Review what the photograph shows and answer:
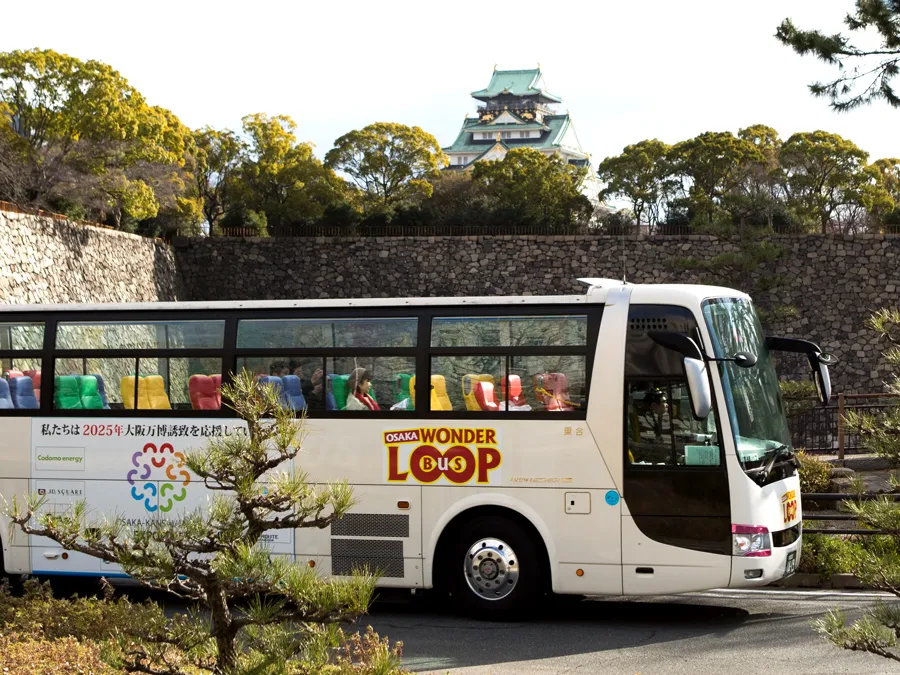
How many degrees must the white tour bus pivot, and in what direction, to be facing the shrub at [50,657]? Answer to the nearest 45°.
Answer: approximately 135° to its right

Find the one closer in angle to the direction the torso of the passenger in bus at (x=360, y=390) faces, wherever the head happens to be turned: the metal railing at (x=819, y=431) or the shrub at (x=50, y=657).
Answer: the metal railing

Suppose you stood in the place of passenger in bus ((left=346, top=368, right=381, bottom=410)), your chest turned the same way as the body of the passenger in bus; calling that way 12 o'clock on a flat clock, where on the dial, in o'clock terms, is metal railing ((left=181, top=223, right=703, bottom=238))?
The metal railing is roughly at 9 o'clock from the passenger in bus.

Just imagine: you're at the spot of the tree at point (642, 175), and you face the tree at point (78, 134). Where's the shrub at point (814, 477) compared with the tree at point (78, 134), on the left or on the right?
left

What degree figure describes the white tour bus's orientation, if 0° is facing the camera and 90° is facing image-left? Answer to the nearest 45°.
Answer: approximately 270°

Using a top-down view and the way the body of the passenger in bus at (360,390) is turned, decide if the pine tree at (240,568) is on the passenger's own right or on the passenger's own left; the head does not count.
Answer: on the passenger's own right

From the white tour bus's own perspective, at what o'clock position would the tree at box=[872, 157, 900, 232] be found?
The tree is roughly at 10 o'clock from the white tour bus.

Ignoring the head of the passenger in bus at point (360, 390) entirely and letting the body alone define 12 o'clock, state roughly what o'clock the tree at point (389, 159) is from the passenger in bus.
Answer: The tree is roughly at 9 o'clock from the passenger in bus.

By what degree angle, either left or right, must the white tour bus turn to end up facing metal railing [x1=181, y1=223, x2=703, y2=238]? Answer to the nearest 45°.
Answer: approximately 90° to its left

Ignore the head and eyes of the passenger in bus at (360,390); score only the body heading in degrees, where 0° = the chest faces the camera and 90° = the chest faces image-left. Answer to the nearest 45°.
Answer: approximately 270°

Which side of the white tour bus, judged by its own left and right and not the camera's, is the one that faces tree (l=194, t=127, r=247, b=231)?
left

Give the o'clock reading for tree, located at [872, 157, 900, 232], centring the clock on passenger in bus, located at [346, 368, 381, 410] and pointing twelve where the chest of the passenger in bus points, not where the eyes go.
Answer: The tree is roughly at 10 o'clock from the passenger in bus.

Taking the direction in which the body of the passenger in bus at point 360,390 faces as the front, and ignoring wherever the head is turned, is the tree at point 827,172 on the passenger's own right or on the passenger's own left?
on the passenger's own left

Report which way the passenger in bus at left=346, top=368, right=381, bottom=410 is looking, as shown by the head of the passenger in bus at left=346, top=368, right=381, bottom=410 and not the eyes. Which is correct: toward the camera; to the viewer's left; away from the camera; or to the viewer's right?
to the viewer's right

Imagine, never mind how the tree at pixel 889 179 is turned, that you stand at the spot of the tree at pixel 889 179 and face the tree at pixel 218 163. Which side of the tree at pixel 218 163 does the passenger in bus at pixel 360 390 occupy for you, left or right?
left

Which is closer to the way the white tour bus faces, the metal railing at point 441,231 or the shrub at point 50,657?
the metal railing
